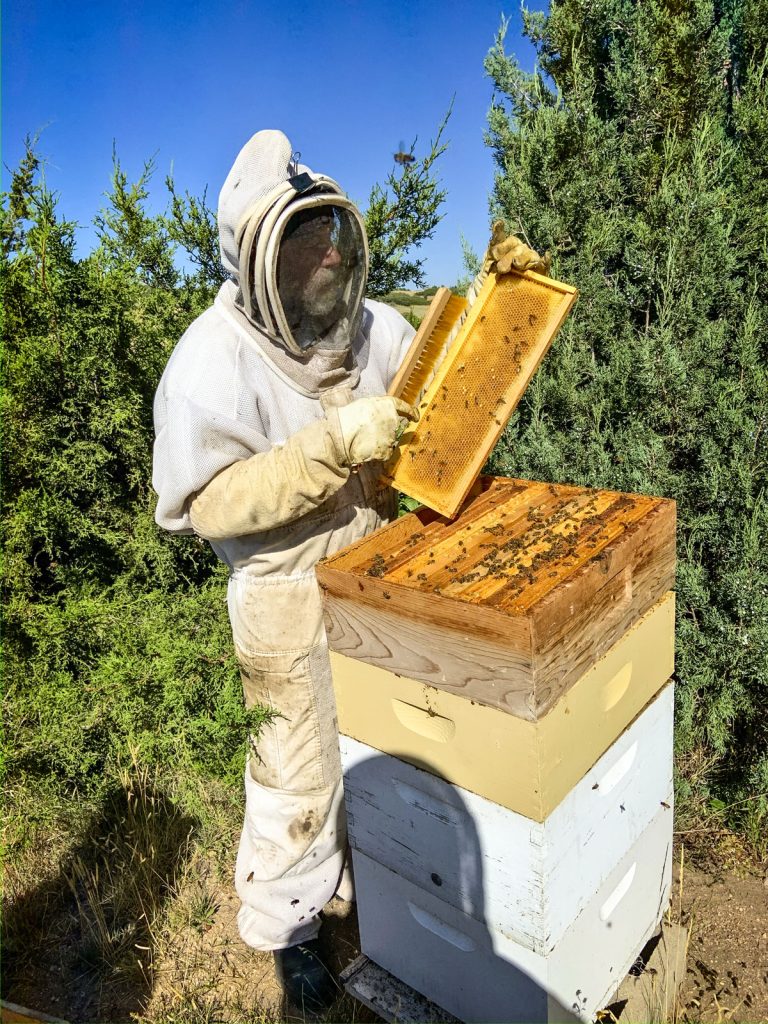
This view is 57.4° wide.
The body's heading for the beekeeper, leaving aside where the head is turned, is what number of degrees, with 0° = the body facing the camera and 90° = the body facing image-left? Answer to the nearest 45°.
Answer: approximately 315°
